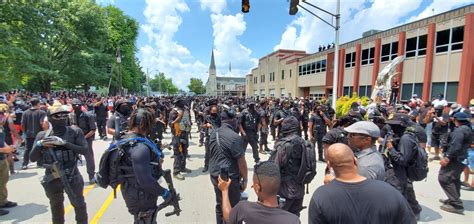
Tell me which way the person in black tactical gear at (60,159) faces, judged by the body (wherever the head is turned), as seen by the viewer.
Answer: toward the camera

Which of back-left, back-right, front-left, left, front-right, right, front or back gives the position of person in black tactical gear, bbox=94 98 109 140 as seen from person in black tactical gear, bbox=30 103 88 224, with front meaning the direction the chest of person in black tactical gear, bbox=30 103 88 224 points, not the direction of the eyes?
back

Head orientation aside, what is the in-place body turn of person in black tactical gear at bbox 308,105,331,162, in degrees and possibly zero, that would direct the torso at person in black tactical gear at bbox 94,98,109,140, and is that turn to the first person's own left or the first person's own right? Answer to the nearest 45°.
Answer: approximately 90° to the first person's own right

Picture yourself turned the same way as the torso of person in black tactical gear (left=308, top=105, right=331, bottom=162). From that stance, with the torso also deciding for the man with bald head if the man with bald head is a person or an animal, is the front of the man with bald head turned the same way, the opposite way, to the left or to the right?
the opposite way

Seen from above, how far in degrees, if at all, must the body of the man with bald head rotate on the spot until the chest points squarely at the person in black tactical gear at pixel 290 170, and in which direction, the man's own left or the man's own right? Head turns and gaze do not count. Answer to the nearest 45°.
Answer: approximately 45° to the man's own left

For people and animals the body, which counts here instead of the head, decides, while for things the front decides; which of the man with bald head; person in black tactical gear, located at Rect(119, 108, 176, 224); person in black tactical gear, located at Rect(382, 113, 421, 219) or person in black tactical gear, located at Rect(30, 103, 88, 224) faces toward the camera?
person in black tactical gear, located at Rect(30, 103, 88, 224)

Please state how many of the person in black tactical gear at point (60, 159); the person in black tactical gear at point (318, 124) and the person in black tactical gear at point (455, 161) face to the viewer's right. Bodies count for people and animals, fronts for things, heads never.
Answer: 0

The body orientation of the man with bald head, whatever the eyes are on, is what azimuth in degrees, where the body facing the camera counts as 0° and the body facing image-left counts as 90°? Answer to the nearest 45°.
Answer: approximately 180°

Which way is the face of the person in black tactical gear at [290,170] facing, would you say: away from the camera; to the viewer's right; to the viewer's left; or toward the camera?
away from the camera
